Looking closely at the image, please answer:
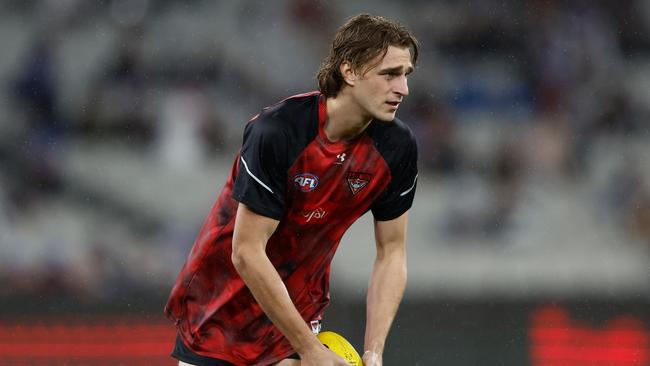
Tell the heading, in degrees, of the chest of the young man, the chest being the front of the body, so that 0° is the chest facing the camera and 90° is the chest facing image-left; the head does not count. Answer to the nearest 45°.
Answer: approximately 315°

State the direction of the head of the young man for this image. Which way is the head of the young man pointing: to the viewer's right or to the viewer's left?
to the viewer's right
